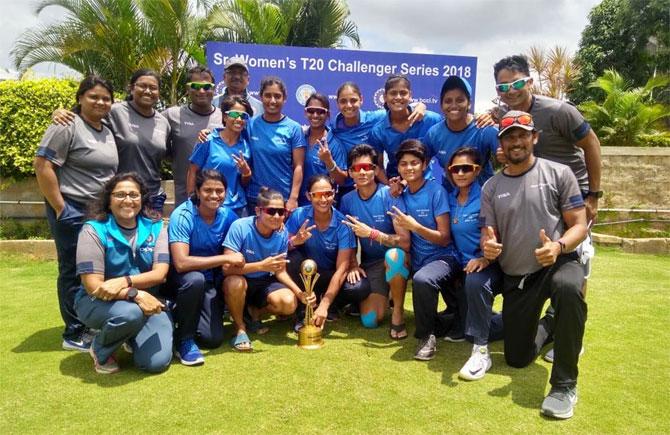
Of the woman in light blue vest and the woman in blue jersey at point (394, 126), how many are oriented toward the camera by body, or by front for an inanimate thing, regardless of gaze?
2

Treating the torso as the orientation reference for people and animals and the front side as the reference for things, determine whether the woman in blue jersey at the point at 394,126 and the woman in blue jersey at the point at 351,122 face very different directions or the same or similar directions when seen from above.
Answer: same or similar directions

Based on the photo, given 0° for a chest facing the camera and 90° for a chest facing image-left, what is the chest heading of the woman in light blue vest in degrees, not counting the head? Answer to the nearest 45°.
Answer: approximately 0°

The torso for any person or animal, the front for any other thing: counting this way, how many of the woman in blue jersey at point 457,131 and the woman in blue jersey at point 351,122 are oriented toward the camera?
2

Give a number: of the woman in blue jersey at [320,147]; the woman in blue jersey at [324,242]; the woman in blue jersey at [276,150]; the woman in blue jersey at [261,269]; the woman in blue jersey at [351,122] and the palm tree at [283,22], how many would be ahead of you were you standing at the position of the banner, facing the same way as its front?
5

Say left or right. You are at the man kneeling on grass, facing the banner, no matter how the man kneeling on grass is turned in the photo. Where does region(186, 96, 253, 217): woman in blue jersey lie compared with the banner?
left

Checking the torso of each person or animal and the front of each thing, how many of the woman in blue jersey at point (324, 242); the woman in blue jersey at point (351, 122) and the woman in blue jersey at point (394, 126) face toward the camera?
3

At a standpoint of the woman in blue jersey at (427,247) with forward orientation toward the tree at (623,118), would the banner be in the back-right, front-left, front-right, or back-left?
front-left

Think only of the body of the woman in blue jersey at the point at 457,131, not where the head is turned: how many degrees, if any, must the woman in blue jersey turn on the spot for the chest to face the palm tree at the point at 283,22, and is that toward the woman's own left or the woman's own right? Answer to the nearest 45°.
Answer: approximately 135° to the woman's own right

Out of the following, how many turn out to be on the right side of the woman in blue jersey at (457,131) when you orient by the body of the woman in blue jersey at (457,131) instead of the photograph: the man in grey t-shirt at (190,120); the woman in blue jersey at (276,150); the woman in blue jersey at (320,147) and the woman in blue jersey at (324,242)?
4

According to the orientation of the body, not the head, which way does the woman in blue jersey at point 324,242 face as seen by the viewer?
toward the camera

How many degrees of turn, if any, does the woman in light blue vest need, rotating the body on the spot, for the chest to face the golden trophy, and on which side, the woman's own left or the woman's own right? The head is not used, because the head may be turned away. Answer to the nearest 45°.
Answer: approximately 90° to the woman's own left

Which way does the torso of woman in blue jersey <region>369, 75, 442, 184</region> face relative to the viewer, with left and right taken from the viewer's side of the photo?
facing the viewer

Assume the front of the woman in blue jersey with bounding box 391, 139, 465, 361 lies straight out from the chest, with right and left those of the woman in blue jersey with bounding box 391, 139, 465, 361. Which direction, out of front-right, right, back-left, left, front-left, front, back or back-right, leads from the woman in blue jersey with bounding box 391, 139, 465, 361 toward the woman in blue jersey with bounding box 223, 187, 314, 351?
front-right

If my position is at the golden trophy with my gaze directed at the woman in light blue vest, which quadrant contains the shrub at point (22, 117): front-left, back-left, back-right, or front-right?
front-right

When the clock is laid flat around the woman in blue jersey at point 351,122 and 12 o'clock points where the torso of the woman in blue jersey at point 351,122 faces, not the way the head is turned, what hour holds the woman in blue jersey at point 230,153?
the woman in blue jersey at point 230,153 is roughly at 2 o'clock from the woman in blue jersey at point 351,122.

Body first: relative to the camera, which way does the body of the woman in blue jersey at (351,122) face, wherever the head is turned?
toward the camera

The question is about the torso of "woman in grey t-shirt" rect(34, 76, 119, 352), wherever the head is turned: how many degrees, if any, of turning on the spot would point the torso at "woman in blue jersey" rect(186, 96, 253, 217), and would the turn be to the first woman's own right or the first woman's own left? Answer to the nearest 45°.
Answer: approximately 45° to the first woman's own left
